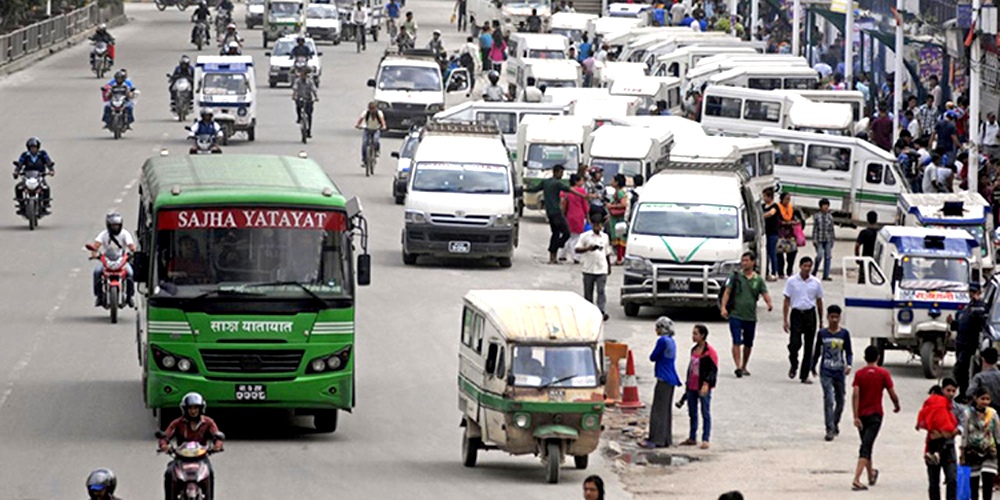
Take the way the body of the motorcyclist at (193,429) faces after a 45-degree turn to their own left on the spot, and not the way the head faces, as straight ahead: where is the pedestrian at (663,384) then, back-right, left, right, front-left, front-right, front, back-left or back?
left

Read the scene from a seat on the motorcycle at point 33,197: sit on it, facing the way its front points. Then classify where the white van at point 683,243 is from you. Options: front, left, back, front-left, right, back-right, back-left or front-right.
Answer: front-left

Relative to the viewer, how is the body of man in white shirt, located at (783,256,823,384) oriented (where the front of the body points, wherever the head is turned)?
toward the camera

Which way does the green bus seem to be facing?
toward the camera

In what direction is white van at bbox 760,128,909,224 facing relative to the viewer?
to the viewer's right

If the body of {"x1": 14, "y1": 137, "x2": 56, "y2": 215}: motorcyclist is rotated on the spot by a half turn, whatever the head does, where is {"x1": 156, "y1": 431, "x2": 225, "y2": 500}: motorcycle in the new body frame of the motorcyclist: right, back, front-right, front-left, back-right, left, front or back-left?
back

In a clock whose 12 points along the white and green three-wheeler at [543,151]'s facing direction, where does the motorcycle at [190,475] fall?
The motorcycle is roughly at 12 o'clock from the white and green three-wheeler.

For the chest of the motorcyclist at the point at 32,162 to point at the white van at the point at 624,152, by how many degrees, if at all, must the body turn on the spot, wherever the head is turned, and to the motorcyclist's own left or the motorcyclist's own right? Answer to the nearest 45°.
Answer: approximately 90° to the motorcyclist's own left

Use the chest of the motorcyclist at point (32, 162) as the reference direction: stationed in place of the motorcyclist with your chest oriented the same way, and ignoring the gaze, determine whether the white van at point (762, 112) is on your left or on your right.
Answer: on your left

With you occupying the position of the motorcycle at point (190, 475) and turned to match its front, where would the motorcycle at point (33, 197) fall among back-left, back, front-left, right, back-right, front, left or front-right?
back

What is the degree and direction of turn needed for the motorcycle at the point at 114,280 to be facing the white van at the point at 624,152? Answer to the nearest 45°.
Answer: approximately 135° to its left
